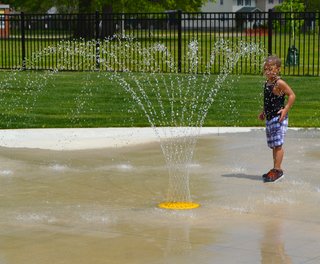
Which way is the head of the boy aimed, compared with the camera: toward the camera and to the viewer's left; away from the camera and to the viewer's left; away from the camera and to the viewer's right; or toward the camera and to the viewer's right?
toward the camera and to the viewer's left

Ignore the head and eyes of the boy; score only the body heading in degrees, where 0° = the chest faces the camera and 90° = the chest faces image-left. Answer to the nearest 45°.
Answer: approximately 45°
